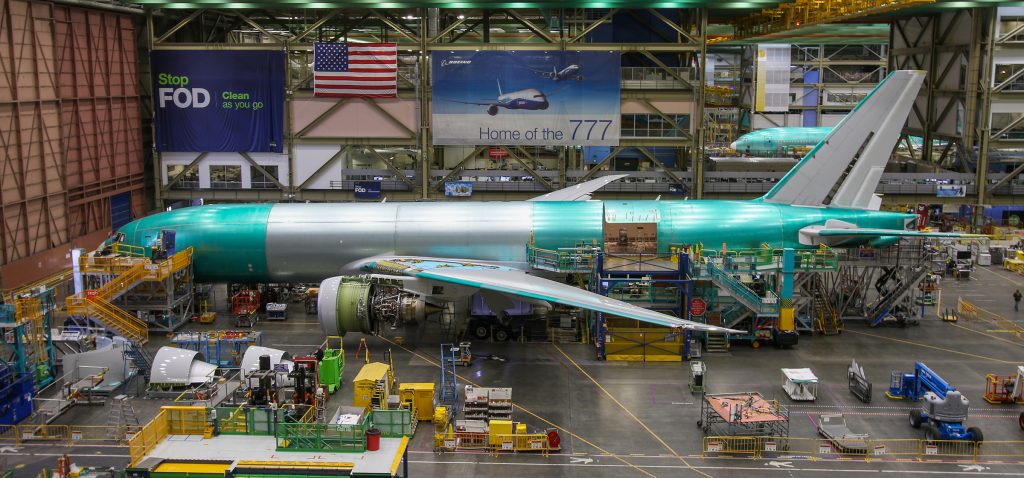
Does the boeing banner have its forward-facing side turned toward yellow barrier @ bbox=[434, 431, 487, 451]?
yes

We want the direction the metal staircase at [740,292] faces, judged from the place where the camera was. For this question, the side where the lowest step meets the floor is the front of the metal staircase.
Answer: facing to the right of the viewer

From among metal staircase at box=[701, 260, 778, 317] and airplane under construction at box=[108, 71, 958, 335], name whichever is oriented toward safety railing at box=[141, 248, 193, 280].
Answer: the airplane under construction

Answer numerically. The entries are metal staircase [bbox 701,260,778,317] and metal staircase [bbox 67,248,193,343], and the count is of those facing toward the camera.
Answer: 0

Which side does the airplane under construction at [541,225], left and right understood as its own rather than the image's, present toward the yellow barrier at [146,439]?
left

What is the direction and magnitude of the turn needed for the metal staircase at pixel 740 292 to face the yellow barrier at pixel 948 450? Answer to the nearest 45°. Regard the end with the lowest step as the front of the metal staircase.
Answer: approximately 45° to its right

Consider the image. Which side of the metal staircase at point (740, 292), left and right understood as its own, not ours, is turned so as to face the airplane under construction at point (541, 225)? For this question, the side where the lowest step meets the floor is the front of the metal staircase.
back

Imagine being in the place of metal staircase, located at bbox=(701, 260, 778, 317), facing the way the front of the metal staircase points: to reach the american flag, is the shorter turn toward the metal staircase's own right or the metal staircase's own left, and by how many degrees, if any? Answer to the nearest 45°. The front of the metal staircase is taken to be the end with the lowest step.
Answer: approximately 135° to the metal staircase's own left

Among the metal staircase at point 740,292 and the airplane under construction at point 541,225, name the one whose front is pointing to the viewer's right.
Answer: the metal staircase

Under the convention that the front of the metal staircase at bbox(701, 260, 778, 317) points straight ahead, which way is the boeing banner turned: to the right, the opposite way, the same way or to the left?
to the right

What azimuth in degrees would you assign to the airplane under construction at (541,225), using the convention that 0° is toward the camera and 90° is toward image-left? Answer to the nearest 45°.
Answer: approximately 90°

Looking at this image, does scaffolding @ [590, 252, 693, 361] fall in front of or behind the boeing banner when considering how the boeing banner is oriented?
in front

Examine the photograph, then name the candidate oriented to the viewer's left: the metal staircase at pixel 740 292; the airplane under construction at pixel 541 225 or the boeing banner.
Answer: the airplane under construction

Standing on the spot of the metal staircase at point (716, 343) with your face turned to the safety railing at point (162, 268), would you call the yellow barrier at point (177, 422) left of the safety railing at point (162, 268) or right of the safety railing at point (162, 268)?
left

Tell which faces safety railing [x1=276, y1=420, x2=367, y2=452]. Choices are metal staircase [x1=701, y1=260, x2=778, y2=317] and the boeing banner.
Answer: the boeing banner
